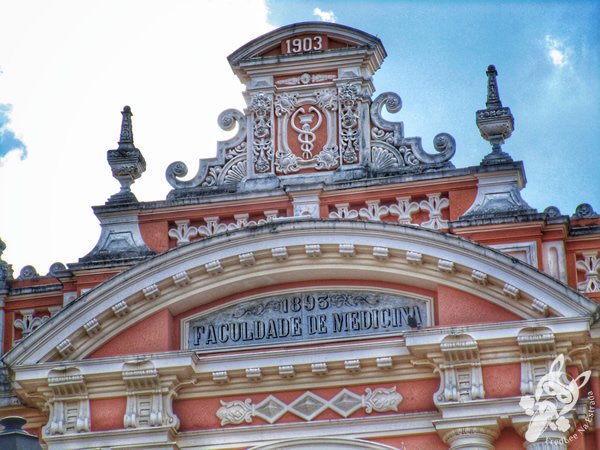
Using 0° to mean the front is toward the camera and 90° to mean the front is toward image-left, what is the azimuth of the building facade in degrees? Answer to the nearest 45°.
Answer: approximately 0°
